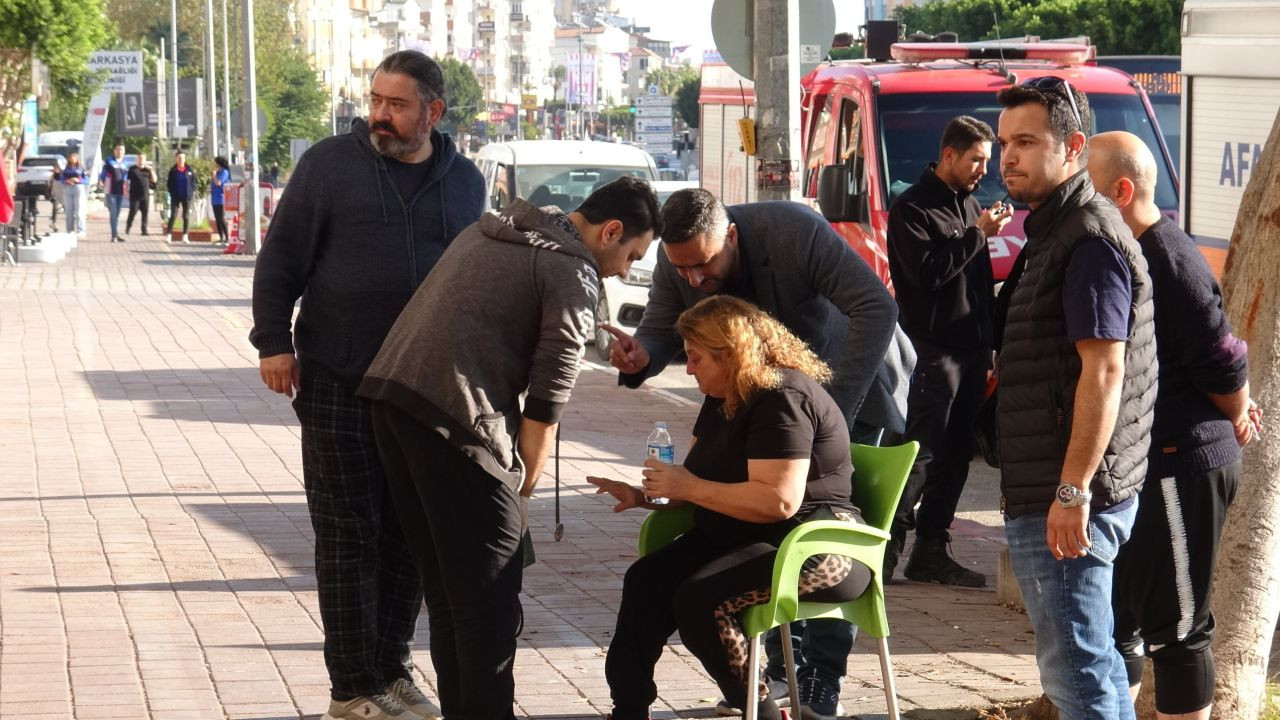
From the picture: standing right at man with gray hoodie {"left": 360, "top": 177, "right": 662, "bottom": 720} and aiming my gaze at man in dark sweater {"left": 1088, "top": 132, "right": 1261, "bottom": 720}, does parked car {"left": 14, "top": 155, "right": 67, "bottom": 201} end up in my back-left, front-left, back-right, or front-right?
back-left

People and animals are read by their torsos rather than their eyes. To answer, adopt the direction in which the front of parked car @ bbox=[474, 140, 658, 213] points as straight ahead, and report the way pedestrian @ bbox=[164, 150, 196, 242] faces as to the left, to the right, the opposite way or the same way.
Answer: the same way

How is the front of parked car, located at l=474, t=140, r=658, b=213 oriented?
toward the camera

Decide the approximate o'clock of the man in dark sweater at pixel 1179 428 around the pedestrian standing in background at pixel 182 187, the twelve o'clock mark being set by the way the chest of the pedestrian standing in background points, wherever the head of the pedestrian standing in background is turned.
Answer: The man in dark sweater is roughly at 12 o'clock from the pedestrian standing in background.

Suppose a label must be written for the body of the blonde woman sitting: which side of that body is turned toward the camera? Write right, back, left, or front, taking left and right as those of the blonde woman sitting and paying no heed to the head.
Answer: left

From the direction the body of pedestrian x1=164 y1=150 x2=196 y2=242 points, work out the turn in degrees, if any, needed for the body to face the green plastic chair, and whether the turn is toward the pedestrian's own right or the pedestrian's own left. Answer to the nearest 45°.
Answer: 0° — they already face it

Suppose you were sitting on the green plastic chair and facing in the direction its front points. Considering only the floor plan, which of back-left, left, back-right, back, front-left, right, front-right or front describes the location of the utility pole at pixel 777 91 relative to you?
right

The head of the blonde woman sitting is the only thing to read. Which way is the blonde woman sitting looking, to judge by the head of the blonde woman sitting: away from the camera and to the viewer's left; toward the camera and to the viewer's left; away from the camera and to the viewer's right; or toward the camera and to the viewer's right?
toward the camera and to the viewer's left

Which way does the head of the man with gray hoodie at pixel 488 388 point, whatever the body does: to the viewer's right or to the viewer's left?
to the viewer's right

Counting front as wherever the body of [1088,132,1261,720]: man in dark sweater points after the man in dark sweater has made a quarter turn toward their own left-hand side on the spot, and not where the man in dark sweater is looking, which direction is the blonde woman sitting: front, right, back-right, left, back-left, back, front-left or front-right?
right

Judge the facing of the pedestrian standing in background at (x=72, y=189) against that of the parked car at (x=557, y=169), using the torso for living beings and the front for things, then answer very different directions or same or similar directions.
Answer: same or similar directions

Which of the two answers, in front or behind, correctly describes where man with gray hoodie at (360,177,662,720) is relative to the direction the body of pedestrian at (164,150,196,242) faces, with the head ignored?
in front

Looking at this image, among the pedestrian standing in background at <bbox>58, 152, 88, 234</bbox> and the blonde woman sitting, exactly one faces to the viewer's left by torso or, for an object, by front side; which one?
the blonde woman sitting

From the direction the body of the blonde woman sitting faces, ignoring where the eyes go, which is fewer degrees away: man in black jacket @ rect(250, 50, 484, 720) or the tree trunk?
the man in black jacket

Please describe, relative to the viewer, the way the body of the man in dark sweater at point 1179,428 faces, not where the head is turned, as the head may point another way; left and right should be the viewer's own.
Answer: facing to the left of the viewer

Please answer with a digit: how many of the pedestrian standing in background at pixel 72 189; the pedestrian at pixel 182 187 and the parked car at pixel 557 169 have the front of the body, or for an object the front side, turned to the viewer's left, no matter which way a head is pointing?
0

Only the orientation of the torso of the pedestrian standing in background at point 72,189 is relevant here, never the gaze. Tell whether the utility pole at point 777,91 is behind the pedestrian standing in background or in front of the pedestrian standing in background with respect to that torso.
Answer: in front
